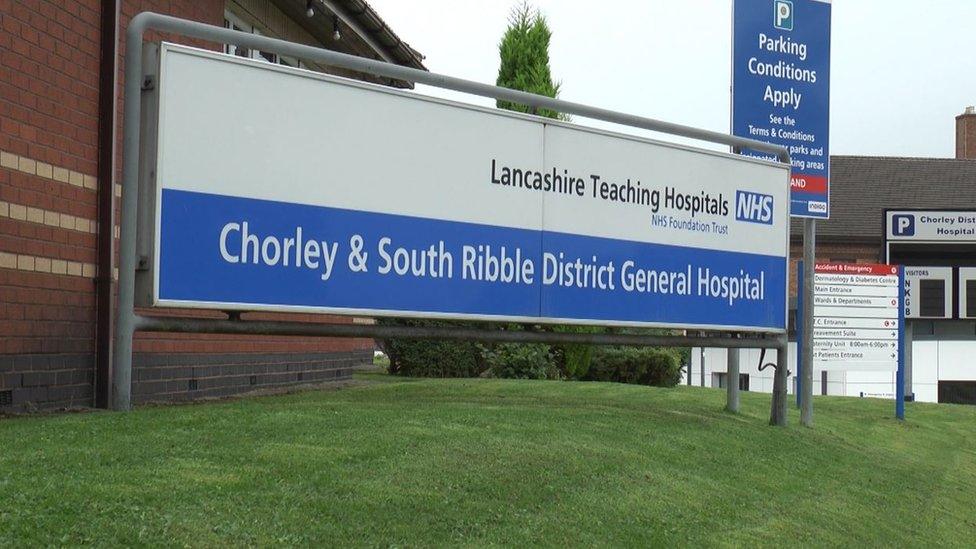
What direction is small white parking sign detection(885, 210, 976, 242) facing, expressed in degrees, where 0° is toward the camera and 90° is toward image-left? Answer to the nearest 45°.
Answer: approximately 0°

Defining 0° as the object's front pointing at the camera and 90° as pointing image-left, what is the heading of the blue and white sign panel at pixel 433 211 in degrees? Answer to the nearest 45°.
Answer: approximately 315°

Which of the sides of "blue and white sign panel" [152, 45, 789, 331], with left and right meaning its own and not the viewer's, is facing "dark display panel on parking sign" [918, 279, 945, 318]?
left

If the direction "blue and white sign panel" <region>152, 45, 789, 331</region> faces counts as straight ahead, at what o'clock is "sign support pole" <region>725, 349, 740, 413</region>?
The sign support pole is roughly at 9 o'clock from the blue and white sign panel.

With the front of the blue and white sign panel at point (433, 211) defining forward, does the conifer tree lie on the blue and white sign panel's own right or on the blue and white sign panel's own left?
on the blue and white sign panel's own left

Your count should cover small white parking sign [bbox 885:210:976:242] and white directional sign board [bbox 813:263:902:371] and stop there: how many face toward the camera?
2

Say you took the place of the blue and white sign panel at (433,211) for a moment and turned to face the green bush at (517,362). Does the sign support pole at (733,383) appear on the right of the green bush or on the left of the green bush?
right
